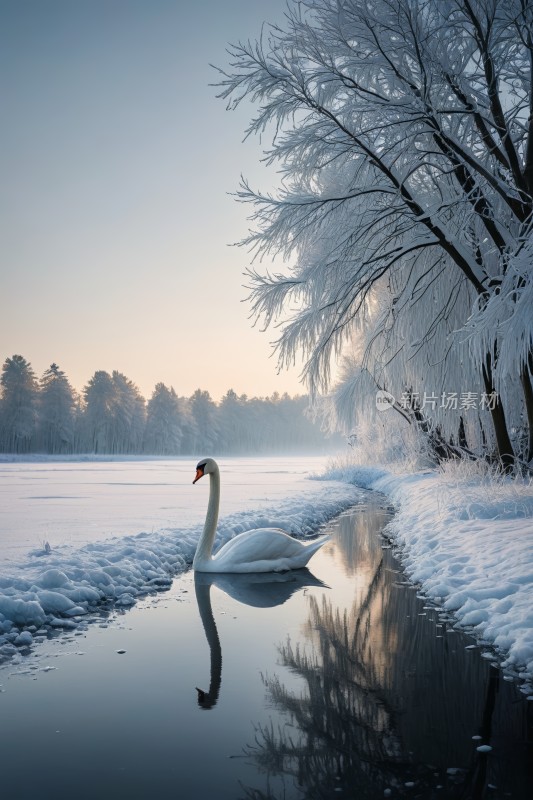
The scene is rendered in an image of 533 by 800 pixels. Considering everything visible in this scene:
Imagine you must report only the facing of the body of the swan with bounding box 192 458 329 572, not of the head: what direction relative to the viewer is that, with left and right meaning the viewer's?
facing to the left of the viewer
